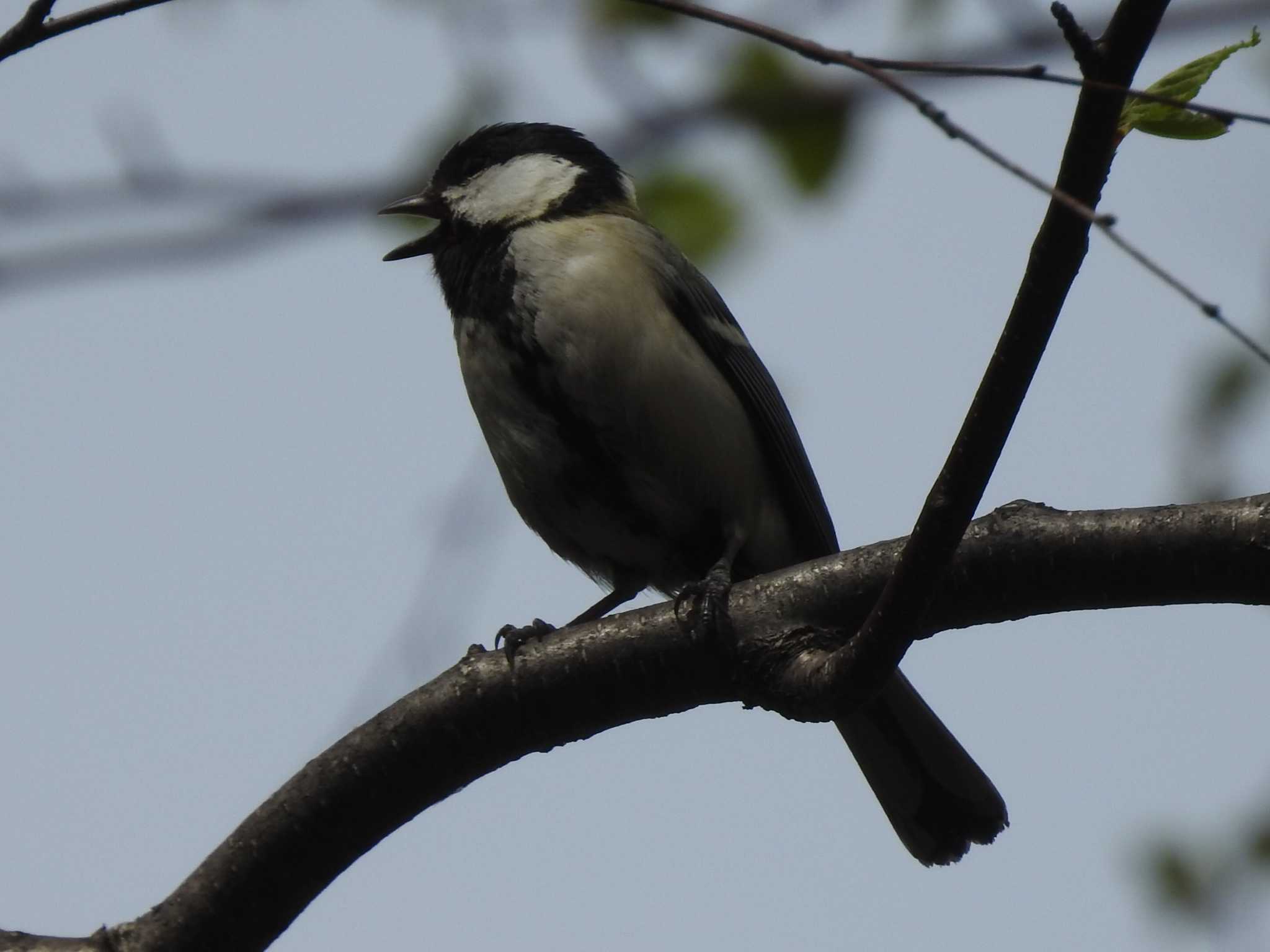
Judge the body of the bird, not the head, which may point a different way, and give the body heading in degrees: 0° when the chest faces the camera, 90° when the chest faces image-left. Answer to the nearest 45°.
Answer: approximately 45°

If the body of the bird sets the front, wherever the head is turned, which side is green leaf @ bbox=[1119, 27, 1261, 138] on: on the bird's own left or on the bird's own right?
on the bird's own left

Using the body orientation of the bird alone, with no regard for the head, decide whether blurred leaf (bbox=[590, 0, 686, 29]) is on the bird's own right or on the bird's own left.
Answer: on the bird's own right
